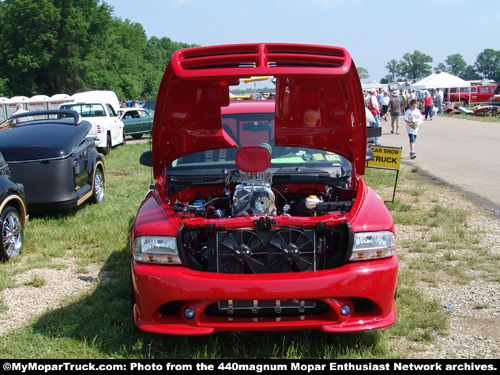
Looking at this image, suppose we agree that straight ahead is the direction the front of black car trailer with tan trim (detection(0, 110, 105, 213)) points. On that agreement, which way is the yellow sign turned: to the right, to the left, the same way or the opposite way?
the opposite way

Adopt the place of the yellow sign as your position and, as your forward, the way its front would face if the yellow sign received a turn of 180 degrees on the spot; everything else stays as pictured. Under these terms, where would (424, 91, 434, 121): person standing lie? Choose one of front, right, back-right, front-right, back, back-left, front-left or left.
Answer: front

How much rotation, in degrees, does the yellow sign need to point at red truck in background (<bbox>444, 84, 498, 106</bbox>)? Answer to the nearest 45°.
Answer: approximately 180°

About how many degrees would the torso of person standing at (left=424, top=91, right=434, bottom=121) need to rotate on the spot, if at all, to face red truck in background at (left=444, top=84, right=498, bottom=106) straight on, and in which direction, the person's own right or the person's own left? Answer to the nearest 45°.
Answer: approximately 180°

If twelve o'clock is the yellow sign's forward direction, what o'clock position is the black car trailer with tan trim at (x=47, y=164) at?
The black car trailer with tan trim is roughly at 2 o'clock from the yellow sign.

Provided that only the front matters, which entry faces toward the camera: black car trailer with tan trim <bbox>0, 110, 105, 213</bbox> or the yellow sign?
the yellow sign

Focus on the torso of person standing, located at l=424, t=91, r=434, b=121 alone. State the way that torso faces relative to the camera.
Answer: toward the camera

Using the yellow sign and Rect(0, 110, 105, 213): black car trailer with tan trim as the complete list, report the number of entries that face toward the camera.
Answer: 1

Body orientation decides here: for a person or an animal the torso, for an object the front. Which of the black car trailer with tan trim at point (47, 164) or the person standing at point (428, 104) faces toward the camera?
the person standing

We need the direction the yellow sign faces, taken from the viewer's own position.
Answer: facing the viewer

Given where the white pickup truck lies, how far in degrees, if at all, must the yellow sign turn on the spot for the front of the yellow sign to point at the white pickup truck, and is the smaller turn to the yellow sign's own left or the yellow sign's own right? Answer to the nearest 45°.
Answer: approximately 135° to the yellow sign's own right

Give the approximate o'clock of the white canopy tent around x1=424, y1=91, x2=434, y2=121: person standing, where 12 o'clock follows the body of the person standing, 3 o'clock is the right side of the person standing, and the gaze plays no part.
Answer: The white canopy tent is roughly at 6 o'clock from the person standing.

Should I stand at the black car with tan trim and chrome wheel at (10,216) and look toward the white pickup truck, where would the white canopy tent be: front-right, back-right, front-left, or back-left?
front-right
